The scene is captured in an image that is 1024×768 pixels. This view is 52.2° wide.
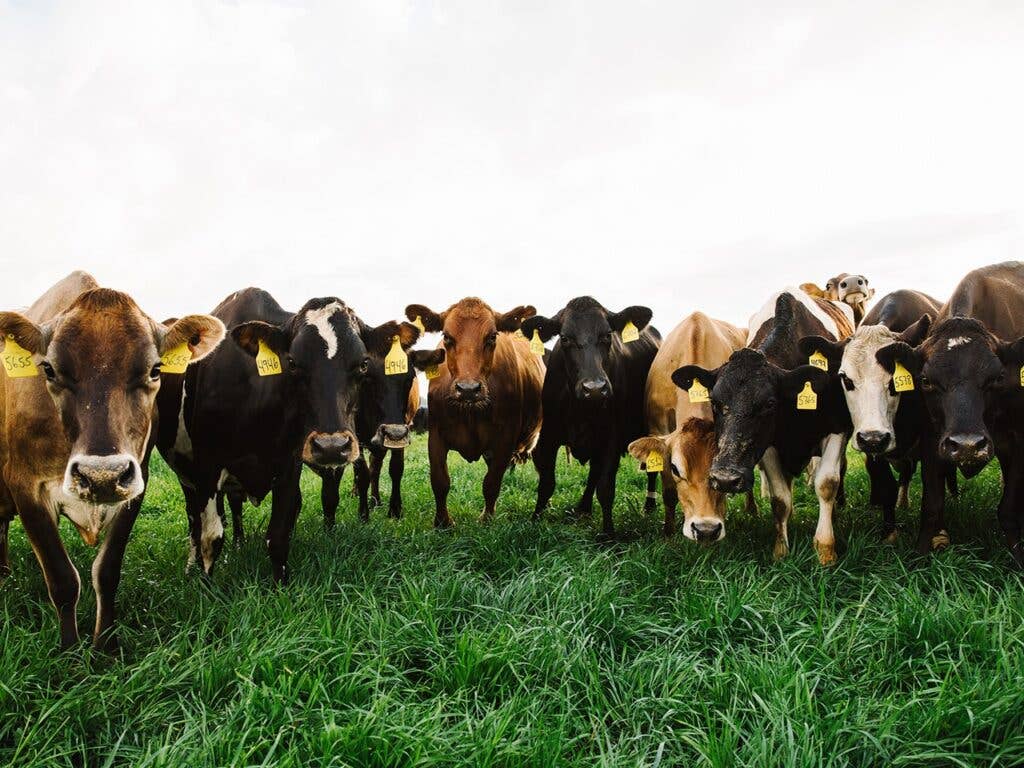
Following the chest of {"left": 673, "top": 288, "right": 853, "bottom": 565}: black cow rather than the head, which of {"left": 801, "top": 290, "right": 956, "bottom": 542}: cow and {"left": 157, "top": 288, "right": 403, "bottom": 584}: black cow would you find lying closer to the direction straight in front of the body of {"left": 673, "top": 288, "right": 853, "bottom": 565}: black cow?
the black cow

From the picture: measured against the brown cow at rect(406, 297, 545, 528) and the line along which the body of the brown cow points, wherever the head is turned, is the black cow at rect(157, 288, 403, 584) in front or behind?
in front

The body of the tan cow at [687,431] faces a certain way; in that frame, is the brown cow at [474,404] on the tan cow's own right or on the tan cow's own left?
on the tan cow's own right

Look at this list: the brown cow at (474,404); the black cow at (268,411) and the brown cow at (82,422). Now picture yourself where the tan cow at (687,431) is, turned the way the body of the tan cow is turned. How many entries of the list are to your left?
0

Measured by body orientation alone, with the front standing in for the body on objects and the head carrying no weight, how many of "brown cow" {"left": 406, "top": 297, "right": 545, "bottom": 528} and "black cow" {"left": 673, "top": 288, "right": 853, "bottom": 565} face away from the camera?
0

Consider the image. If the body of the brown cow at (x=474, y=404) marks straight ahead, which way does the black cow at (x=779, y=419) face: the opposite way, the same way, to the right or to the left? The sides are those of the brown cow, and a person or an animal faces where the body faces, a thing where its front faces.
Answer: the same way

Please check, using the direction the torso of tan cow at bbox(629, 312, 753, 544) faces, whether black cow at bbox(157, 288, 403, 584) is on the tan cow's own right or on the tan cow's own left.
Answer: on the tan cow's own right

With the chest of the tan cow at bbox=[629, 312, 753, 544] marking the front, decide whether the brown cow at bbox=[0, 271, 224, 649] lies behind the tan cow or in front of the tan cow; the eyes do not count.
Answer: in front

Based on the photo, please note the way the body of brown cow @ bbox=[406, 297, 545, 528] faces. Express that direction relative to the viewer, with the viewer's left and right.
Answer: facing the viewer and to the left of the viewer

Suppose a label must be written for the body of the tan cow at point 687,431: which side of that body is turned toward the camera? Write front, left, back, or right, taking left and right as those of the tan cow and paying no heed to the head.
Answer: front

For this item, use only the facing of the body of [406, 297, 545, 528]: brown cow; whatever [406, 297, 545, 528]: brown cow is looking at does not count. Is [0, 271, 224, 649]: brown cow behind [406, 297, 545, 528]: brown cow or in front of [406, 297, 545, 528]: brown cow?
in front
